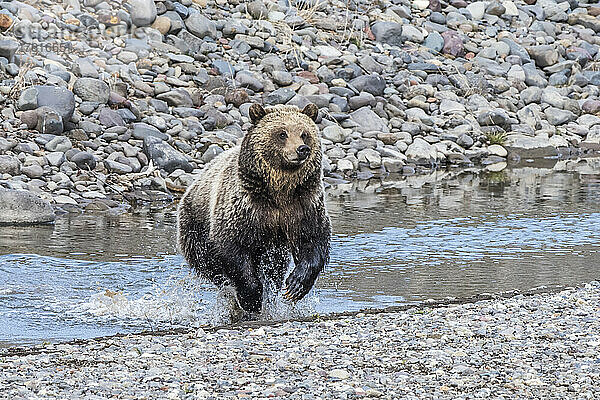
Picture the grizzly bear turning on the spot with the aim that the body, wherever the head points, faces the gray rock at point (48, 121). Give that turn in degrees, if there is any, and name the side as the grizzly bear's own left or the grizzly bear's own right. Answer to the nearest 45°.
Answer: approximately 180°

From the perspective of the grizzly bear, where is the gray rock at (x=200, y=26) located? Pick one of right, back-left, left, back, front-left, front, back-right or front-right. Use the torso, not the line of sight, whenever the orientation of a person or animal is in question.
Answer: back-left

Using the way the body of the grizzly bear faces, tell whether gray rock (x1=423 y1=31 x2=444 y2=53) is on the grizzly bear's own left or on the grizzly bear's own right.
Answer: on the grizzly bear's own left

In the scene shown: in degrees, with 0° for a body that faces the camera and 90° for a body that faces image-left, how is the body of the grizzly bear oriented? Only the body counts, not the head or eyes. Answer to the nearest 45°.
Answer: approximately 315°

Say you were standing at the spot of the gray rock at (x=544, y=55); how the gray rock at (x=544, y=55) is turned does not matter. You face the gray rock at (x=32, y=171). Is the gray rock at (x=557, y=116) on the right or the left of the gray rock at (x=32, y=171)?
left

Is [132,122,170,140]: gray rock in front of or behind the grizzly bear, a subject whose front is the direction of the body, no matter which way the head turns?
behind

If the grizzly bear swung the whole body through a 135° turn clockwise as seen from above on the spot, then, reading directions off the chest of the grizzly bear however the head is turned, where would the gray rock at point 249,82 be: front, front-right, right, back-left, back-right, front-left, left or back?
right

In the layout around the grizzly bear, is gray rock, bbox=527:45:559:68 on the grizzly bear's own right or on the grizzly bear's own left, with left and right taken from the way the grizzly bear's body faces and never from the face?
on the grizzly bear's own left

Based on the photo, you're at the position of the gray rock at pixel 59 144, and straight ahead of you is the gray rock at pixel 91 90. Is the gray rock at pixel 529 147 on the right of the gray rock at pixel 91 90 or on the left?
right

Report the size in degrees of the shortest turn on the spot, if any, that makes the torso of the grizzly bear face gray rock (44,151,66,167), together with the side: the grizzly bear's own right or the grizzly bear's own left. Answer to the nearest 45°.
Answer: approximately 180°

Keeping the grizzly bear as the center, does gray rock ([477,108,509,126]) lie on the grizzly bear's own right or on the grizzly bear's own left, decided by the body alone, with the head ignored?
on the grizzly bear's own left

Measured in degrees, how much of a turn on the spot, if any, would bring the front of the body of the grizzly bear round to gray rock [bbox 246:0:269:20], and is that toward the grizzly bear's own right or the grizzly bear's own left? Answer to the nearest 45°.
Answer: approximately 135° to the grizzly bear's own left

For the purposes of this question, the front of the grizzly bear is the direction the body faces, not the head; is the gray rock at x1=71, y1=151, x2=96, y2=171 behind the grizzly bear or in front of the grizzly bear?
behind

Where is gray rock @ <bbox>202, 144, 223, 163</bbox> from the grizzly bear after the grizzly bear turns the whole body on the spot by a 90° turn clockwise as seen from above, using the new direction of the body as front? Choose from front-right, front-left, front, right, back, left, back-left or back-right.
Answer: back-right

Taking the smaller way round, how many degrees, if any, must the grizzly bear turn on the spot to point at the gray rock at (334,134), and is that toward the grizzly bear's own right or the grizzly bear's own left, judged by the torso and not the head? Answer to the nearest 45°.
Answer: approximately 135° to the grizzly bear's own left
